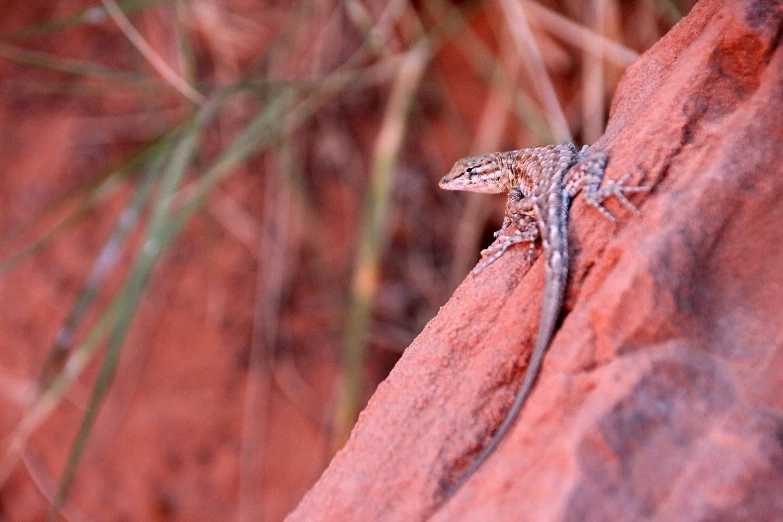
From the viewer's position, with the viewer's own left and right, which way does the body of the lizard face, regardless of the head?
facing away from the viewer and to the left of the viewer
